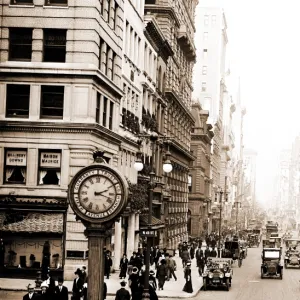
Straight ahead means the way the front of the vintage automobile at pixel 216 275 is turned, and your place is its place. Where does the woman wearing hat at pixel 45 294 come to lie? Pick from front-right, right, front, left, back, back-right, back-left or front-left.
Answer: front

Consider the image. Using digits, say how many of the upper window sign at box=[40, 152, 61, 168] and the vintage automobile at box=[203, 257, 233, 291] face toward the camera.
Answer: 2

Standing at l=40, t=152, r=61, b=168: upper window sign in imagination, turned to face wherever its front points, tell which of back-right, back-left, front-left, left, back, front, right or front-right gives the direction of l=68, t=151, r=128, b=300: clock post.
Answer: front

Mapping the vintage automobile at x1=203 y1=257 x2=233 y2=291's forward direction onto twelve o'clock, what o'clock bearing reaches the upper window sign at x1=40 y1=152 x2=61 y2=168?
The upper window sign is roughly at 2 o'clock from the vintage automobile.

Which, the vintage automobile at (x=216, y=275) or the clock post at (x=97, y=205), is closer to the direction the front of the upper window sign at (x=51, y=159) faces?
the clock post

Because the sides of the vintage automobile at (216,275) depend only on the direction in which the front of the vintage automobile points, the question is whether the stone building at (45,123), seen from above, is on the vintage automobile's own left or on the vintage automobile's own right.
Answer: on the vintage automobile's own right

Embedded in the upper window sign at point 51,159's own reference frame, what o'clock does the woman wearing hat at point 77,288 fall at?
The woman wearing hat is roughly at 12 o'clock from the upper window sign.

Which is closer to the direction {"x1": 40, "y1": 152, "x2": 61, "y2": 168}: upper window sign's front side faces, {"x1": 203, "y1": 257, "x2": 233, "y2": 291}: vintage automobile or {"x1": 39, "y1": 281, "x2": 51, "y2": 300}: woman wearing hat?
the woman wearing hat

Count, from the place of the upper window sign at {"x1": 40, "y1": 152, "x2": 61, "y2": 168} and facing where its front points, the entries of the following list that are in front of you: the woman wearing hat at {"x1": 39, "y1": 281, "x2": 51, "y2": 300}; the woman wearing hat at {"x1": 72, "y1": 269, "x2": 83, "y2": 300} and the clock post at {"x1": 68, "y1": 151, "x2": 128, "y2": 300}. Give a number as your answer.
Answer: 3

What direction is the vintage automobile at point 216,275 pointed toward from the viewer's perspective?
toward the camera

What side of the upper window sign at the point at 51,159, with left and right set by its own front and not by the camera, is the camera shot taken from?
front

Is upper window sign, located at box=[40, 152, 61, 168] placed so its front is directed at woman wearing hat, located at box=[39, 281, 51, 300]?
yes

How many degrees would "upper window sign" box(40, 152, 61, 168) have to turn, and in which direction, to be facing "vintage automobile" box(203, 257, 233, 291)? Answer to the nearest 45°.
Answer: approximately 90° to its left

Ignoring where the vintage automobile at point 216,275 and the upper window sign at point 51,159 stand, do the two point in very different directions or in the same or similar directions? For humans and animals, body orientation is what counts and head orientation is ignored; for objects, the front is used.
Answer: same or similar directions
